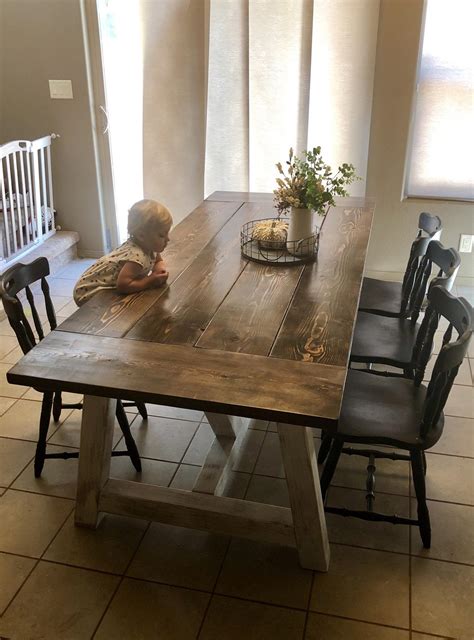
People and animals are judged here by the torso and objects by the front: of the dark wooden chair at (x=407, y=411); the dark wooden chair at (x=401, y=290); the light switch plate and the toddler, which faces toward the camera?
the light switch plate

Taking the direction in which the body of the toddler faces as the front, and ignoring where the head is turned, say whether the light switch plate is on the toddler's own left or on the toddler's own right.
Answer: on the toddler's own left

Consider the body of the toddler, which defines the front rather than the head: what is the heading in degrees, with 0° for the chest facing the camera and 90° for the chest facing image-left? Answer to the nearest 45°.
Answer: approximately 270°

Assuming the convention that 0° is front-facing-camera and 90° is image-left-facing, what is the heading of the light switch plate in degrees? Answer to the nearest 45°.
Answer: approximately 0°

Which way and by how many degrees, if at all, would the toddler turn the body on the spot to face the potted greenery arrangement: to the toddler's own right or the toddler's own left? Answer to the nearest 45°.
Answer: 0° — they already face it

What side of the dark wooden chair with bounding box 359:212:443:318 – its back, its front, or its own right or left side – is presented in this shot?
left

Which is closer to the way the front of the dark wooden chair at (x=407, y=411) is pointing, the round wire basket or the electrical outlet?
the round wire basket

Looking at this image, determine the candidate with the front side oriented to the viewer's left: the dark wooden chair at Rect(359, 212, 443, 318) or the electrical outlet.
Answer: the dark wooden chair

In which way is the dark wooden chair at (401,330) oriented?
to the viewer's left

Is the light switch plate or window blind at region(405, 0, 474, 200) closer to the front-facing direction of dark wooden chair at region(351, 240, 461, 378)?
the light switch plate

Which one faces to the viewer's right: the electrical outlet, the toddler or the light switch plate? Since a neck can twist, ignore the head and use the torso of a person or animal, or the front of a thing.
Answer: the toddler
